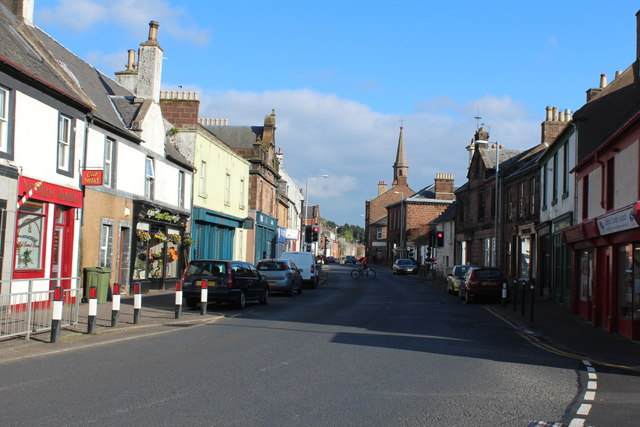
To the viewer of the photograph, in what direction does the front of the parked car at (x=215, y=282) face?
facing away from the viewer and to the right of the viewer

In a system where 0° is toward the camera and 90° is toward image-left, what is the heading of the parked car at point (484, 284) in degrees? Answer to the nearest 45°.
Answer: approximately 135°

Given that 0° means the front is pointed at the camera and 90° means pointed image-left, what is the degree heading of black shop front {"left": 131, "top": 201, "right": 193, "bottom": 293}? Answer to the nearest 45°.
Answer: approximately 315°

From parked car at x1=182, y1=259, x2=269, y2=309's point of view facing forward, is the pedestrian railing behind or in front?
behind

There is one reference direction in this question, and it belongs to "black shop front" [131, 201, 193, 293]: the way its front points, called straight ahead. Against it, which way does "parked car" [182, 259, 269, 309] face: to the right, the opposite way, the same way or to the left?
to the left

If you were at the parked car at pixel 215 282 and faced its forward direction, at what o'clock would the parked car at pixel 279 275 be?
the parked car at pixel 279 275 is roughly at 11 o'clock from the parked car at pixel 215 282.

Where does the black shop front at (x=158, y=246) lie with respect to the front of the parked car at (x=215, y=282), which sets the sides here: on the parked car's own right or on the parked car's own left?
on the parked car's own left

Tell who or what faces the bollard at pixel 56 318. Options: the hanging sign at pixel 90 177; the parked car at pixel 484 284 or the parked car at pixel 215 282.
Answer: the hanging sign
